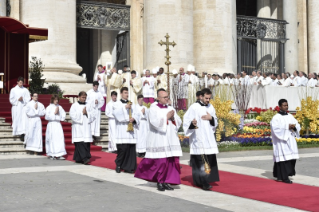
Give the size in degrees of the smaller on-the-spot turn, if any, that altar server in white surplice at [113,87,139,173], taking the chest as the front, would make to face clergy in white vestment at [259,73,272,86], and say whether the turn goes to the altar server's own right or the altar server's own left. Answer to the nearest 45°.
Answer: approximately 90° to the altar server's own left

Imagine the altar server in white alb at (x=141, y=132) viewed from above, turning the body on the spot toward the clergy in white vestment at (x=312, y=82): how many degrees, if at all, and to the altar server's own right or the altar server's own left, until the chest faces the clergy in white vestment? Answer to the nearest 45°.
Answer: approximately 90° to the altar server's own left

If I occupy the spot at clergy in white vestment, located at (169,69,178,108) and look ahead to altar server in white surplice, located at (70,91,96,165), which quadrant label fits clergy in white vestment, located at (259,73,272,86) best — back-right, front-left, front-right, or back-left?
back-left

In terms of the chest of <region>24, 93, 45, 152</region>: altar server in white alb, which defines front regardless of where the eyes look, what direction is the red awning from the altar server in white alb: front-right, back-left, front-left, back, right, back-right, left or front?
back

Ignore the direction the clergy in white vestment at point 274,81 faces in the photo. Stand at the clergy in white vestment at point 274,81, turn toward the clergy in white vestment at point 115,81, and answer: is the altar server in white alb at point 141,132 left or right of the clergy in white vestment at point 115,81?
left

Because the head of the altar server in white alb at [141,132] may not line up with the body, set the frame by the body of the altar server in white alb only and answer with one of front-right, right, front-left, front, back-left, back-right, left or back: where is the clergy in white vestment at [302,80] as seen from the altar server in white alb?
left

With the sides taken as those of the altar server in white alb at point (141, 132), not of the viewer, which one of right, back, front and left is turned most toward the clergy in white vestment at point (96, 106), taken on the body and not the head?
back

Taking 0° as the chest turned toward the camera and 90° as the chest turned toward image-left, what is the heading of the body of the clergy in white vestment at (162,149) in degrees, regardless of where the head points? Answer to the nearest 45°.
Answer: approximately 315°
